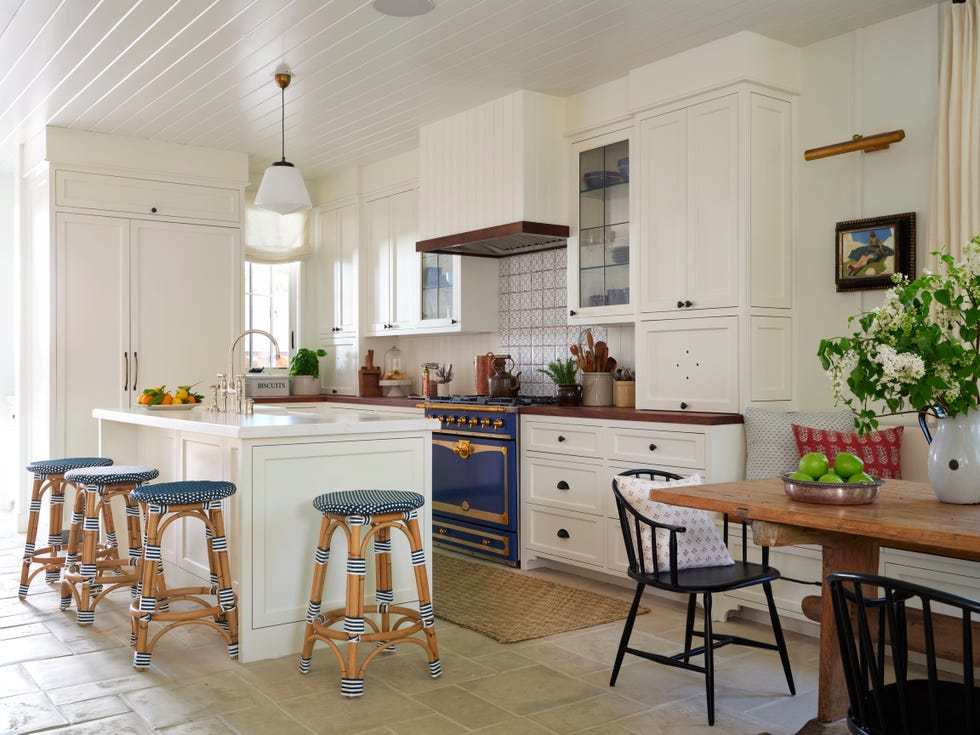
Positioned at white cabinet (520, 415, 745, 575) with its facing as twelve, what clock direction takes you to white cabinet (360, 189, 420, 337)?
white cabinet (360, 189, 420, 337) is roughly at 3 o'clock from white cabinet (520, 415, 745, 575).

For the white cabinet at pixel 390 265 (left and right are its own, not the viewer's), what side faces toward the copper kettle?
left

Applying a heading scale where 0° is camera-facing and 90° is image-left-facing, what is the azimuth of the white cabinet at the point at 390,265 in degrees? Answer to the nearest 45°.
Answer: approximately 45°

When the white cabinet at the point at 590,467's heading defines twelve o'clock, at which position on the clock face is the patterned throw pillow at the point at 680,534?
The patterned throw pillow is roughly at 10 o'clock from the white cabinet.

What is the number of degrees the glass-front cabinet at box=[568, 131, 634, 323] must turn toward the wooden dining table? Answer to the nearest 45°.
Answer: approximately 45° to its left

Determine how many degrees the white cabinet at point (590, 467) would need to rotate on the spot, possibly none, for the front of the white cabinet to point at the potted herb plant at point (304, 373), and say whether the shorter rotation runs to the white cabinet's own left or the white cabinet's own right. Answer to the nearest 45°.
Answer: approximately 90° to the white cabinet's own right

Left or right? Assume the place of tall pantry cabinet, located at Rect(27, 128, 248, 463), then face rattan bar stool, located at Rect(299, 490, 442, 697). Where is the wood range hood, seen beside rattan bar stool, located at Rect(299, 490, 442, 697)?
left

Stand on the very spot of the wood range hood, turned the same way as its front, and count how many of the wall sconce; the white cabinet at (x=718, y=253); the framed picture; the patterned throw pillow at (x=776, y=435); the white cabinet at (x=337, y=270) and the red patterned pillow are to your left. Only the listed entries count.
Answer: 5

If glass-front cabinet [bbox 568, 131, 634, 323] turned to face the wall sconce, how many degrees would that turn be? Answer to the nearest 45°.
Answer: approximately 90° to its left
